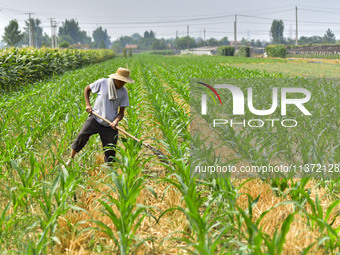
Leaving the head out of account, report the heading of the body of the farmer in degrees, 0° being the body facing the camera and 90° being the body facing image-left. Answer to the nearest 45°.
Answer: approximately 315°

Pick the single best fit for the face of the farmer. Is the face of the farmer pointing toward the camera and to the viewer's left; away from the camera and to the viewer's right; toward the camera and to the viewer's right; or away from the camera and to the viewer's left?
toward the camera and to the viewer's right
